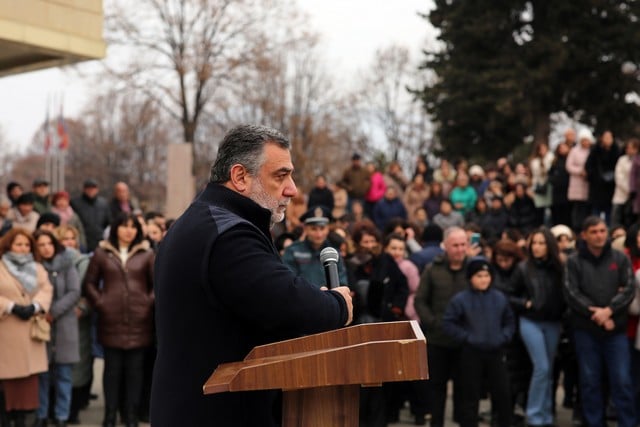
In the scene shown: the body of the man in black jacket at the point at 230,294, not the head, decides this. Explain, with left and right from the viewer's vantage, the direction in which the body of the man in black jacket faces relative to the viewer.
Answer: facing to the right of the viewer

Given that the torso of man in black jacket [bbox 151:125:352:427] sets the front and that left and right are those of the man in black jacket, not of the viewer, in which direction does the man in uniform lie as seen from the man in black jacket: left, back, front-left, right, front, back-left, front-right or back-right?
left

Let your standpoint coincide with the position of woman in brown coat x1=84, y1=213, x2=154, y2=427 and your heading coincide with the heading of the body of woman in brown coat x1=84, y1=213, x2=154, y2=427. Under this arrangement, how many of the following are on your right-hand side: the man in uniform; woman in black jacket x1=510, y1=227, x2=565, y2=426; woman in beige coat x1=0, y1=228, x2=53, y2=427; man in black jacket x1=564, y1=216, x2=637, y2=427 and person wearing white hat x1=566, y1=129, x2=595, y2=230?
1

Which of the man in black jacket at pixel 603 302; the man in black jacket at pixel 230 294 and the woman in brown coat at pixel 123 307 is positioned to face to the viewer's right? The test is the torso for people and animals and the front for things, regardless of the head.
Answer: the man in black jacket at pixel 230 294

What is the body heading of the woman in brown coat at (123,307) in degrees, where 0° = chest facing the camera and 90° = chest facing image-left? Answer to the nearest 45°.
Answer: approximately 0°

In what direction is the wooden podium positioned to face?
to the viewer's right

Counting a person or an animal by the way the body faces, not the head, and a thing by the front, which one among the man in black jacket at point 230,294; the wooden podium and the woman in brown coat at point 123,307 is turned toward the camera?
the woman in brown coat

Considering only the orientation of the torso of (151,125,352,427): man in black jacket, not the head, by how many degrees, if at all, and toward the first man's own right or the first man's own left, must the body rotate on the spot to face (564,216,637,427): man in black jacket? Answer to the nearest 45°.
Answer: approximately 45° to the first man's own left

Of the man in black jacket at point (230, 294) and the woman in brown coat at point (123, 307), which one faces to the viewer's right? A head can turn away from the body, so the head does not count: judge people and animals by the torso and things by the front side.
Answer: the man in black jacket

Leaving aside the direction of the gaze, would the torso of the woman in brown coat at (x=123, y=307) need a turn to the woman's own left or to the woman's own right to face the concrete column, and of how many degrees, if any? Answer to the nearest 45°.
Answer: approximately 180°

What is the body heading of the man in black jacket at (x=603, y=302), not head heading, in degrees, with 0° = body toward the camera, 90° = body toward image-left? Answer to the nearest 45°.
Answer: approximately 0°

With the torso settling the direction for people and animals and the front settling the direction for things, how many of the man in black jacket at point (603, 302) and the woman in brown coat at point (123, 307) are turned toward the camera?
2

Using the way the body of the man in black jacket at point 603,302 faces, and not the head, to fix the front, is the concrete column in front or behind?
behind
